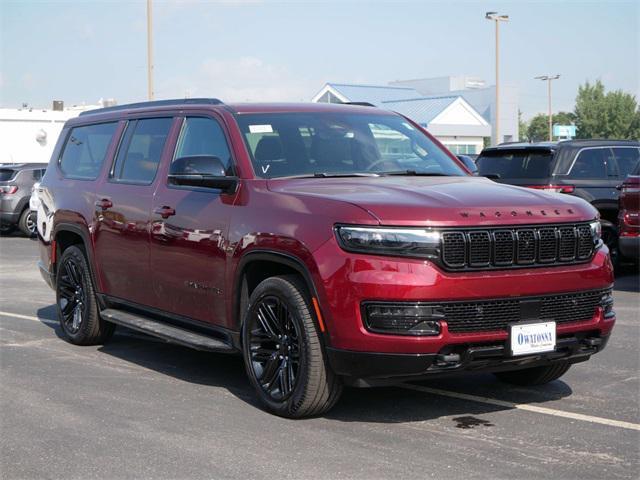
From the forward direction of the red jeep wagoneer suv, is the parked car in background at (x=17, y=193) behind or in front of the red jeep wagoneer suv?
behind

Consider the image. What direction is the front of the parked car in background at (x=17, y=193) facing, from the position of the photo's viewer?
facing away from the viewer and to the right of the viewer

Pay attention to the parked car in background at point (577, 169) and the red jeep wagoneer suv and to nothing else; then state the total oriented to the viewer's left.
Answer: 0

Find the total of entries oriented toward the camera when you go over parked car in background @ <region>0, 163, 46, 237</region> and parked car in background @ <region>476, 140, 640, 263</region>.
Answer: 0

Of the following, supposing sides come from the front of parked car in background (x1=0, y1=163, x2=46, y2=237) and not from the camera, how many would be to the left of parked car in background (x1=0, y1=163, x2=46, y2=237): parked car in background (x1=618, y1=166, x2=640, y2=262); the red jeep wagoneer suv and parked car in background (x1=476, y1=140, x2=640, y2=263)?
0

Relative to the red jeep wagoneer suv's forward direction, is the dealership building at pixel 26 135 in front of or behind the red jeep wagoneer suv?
behind

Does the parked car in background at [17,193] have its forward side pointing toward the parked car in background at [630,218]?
no

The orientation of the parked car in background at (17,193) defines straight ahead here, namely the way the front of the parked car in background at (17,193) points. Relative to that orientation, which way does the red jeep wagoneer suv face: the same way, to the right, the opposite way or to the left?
to the right

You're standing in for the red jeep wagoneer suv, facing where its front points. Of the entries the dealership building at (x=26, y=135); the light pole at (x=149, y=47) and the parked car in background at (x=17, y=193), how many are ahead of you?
0

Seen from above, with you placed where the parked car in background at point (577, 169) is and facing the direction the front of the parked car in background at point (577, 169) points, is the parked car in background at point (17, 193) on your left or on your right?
on your left

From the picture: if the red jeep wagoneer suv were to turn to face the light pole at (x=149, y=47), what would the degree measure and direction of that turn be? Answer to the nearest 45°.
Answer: approximately 135° to its left

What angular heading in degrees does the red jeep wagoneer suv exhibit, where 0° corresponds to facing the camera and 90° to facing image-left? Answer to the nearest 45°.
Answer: approximately 315°

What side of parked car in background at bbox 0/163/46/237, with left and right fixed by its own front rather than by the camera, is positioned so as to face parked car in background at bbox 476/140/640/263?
right

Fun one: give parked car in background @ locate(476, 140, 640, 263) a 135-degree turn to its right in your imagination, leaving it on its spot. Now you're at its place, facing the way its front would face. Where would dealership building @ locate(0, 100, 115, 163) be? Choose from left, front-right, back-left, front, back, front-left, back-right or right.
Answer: back-right

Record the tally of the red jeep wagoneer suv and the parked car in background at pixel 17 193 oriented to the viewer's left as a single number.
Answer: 0

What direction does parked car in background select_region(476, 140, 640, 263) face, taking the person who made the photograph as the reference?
facing away from the viewer and to the right of the viewer
